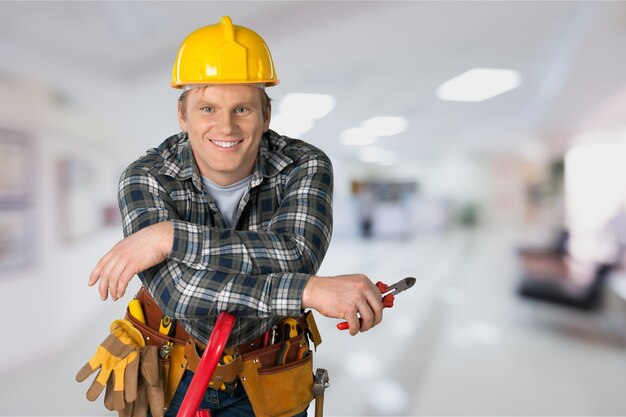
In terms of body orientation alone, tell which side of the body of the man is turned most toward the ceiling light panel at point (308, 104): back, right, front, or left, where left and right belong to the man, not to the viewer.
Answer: back

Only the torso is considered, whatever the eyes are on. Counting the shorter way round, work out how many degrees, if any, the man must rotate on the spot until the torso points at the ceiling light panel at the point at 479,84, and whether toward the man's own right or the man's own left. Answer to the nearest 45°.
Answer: approximately 135° to the man's own left

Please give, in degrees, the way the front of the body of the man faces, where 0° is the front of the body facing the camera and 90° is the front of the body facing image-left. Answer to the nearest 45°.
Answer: approximately 0°
